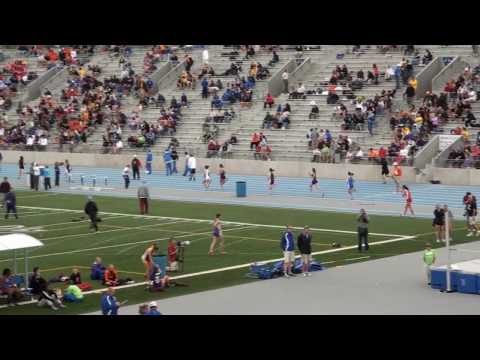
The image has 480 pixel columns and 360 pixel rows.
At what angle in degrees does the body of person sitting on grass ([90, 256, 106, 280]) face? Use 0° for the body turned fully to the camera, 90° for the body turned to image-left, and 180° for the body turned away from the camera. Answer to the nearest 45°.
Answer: approximately 180°

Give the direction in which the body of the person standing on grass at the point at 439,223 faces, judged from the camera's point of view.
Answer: away from the camera

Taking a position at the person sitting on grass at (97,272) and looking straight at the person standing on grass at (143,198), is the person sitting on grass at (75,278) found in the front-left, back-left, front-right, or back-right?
back-left

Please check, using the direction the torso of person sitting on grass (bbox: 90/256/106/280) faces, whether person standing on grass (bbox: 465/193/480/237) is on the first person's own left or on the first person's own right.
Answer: on the first person's own right

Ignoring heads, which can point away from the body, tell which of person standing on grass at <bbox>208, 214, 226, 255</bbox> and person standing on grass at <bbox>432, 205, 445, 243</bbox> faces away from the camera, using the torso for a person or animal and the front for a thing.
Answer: person standing on grass at <bbox>432, 205, 445, 243</bbox>
